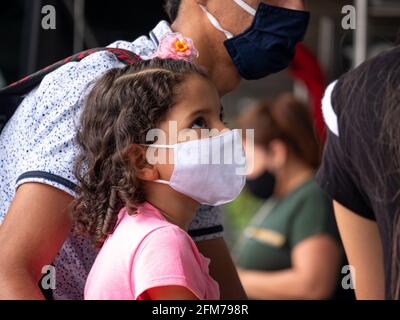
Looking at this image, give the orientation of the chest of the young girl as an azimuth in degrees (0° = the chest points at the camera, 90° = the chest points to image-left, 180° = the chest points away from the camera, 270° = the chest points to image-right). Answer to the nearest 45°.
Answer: approximately 270°

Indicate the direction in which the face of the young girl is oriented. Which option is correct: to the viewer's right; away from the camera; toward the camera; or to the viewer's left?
to the viewer's right

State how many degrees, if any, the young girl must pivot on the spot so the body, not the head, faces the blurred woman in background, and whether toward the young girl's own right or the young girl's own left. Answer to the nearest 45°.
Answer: approximately 90° to the young girl's own left

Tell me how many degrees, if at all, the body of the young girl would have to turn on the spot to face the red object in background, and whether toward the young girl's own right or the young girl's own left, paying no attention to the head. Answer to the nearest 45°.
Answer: approximately 90° to the young girl's own left
